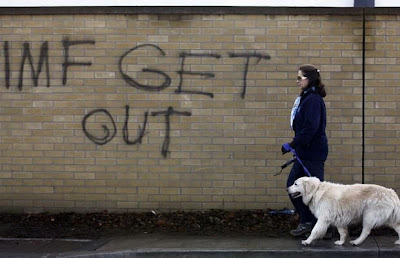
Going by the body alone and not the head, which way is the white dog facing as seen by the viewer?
to the viewer's left
